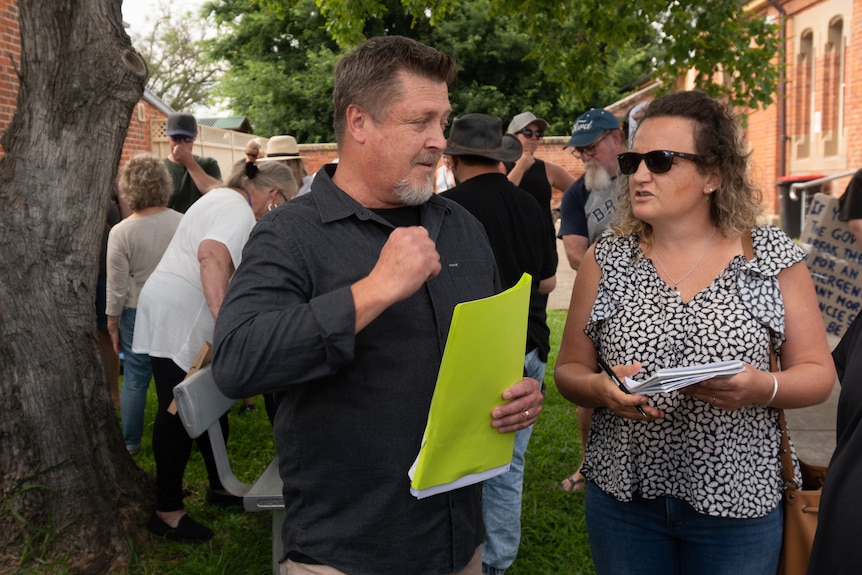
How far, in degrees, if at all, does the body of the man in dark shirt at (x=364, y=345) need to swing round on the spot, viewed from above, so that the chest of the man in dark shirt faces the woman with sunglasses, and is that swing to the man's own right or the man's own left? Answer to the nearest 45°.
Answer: approximately 45° to the man's own left

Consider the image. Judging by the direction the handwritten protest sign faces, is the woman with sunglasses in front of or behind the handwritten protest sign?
in front

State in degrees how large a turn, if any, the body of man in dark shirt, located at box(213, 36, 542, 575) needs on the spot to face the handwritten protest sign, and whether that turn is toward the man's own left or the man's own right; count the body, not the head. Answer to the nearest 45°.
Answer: approximately 90° to the man's own left

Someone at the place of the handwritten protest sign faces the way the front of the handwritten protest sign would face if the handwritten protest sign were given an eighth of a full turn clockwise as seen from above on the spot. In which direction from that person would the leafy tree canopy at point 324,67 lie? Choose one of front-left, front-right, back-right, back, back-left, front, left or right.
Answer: right

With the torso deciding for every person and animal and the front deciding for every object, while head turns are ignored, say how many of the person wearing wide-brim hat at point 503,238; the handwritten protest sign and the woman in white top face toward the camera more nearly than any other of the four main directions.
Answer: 1

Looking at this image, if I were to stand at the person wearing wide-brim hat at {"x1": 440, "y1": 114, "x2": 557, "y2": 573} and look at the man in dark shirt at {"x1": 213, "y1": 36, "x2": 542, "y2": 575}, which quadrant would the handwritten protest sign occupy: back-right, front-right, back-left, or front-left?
back-left

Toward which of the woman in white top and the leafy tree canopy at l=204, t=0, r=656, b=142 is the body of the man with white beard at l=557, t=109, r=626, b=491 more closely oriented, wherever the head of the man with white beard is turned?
the woman in white top

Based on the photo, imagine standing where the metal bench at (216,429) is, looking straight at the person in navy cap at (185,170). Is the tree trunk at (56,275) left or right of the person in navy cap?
left

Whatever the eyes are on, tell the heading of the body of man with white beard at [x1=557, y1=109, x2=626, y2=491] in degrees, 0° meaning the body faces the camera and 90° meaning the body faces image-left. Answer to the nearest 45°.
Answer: approximately 45°

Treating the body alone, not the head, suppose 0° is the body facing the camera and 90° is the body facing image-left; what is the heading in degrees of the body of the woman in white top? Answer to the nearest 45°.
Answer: approximately 270°

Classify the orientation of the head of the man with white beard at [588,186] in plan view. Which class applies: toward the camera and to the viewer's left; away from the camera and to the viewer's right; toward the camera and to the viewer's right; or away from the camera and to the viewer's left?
toward the camera and to the viewer's left

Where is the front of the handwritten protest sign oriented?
toward the camera
